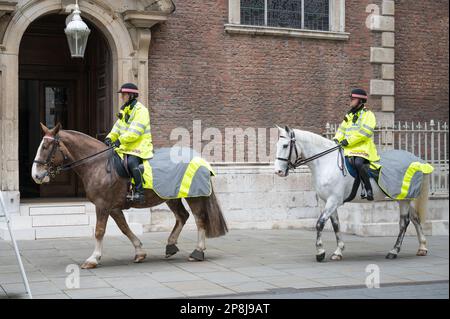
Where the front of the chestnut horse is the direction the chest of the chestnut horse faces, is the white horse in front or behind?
behind

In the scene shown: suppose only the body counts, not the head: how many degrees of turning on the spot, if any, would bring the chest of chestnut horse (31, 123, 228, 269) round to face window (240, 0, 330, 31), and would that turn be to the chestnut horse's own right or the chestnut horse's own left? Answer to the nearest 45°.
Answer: approximately 135° to the chestnut horse's own right

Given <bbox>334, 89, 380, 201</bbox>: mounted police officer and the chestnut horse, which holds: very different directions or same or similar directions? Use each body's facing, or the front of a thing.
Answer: same or similar directions

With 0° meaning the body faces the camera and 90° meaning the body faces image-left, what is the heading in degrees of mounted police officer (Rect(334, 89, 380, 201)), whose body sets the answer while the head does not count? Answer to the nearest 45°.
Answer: approximately 45°

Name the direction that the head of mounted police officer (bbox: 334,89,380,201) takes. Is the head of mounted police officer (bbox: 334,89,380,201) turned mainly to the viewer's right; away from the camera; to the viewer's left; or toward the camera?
to the viewer's left

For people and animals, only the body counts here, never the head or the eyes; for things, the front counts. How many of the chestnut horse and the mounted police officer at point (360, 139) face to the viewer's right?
0

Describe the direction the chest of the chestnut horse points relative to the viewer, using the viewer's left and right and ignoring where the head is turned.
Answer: facing to the left of the viewer

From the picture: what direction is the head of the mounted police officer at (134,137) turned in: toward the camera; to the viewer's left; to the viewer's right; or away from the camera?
to the viewer's left

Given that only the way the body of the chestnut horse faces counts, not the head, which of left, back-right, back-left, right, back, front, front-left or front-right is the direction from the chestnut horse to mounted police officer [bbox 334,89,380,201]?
back

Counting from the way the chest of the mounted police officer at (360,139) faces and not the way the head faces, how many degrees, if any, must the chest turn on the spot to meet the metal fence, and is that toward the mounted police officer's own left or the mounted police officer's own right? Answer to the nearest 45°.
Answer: approximately 135° to the mounted police officer's own right

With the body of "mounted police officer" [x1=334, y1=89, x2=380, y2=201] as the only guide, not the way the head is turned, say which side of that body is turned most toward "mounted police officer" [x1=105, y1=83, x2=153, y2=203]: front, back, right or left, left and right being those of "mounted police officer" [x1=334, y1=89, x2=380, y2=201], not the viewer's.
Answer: front

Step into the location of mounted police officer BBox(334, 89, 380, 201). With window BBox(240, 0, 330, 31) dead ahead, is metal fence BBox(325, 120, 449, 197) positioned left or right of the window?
right
